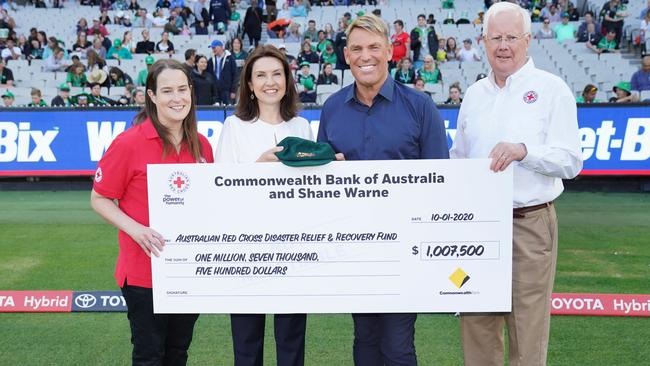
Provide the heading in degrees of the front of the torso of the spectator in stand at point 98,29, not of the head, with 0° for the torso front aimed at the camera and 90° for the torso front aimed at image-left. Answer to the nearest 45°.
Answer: approximately 0°

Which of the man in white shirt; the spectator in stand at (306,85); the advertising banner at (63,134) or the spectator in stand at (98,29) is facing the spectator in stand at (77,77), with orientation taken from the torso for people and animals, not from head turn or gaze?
the spectator in stand at (98,29)

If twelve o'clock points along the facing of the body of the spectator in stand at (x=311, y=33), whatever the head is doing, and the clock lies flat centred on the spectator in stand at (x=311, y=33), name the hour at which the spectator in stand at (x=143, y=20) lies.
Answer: the spectator in stand at (x=143, y=20) is roughly at 4 o'clock from the spectator in stand at (x=311, y=33).

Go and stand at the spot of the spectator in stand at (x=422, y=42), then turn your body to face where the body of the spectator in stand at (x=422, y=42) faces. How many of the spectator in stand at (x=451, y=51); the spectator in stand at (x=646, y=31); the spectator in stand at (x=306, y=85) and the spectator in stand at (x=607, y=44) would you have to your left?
3

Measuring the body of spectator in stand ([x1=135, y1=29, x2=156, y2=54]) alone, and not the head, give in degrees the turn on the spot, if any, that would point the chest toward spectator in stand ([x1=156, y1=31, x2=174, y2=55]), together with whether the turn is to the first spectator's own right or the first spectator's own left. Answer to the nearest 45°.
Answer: approximately 45° to the first spectator's own left

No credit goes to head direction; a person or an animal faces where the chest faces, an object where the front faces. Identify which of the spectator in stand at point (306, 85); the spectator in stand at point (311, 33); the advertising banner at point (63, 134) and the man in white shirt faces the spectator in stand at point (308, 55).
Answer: the spectator in stand at point (311, 33)

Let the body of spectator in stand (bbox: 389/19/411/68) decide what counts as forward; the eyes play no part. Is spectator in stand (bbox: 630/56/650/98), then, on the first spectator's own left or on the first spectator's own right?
on the first spectator's own left
